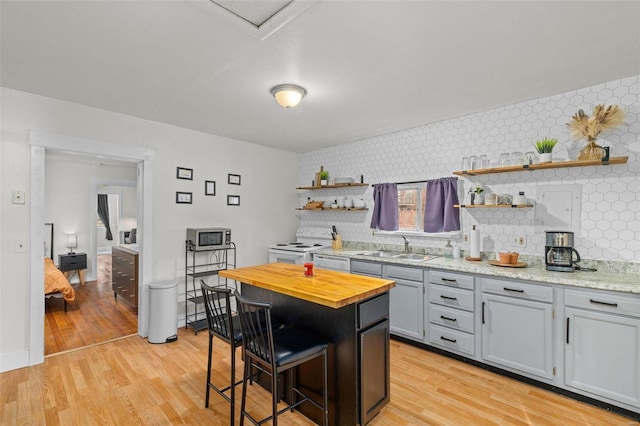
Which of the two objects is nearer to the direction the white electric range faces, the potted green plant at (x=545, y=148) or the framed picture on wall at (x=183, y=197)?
the framed picture on wall

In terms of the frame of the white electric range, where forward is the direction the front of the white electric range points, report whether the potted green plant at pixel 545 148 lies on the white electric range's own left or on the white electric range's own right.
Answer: on the white electric range's own left

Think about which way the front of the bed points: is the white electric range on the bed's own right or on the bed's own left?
on the bed's own left

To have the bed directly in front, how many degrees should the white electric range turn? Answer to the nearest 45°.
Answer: approximately 45° to its right

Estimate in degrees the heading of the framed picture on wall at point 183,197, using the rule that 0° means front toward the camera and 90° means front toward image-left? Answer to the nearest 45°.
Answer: approximately 315°

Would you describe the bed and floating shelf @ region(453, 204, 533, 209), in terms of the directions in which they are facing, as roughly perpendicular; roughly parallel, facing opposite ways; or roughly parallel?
roughly perpendicular

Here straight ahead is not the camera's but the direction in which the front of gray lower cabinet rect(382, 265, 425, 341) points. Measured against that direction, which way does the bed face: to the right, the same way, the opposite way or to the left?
to the left

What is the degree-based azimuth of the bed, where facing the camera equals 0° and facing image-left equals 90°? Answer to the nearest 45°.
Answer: approximately 0°

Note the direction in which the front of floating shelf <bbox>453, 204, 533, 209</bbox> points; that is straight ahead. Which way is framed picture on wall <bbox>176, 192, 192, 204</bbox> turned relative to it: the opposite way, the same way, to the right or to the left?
to the left

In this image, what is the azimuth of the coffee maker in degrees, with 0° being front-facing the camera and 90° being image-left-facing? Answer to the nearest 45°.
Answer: approximately 0°
